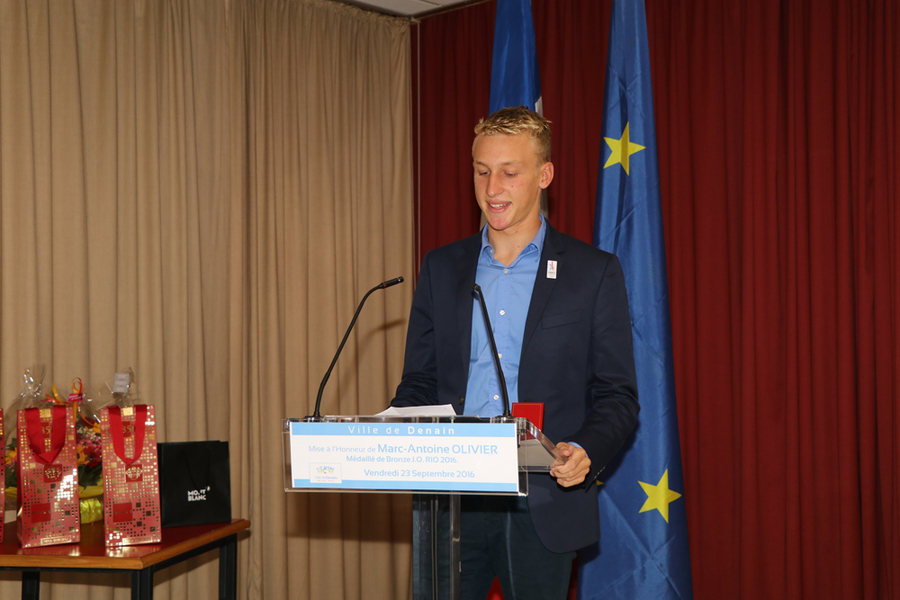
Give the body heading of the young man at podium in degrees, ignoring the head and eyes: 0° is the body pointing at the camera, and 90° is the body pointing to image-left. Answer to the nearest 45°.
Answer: approximately 45°

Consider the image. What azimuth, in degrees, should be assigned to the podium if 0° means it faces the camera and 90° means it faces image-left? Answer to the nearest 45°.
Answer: approximately 0°

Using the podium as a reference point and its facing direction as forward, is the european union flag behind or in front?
behind

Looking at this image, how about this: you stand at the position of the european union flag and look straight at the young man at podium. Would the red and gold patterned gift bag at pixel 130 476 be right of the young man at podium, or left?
right

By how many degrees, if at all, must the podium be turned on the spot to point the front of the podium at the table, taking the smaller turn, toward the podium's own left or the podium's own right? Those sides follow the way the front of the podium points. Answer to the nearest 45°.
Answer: approximately 135° to the podium's own right
